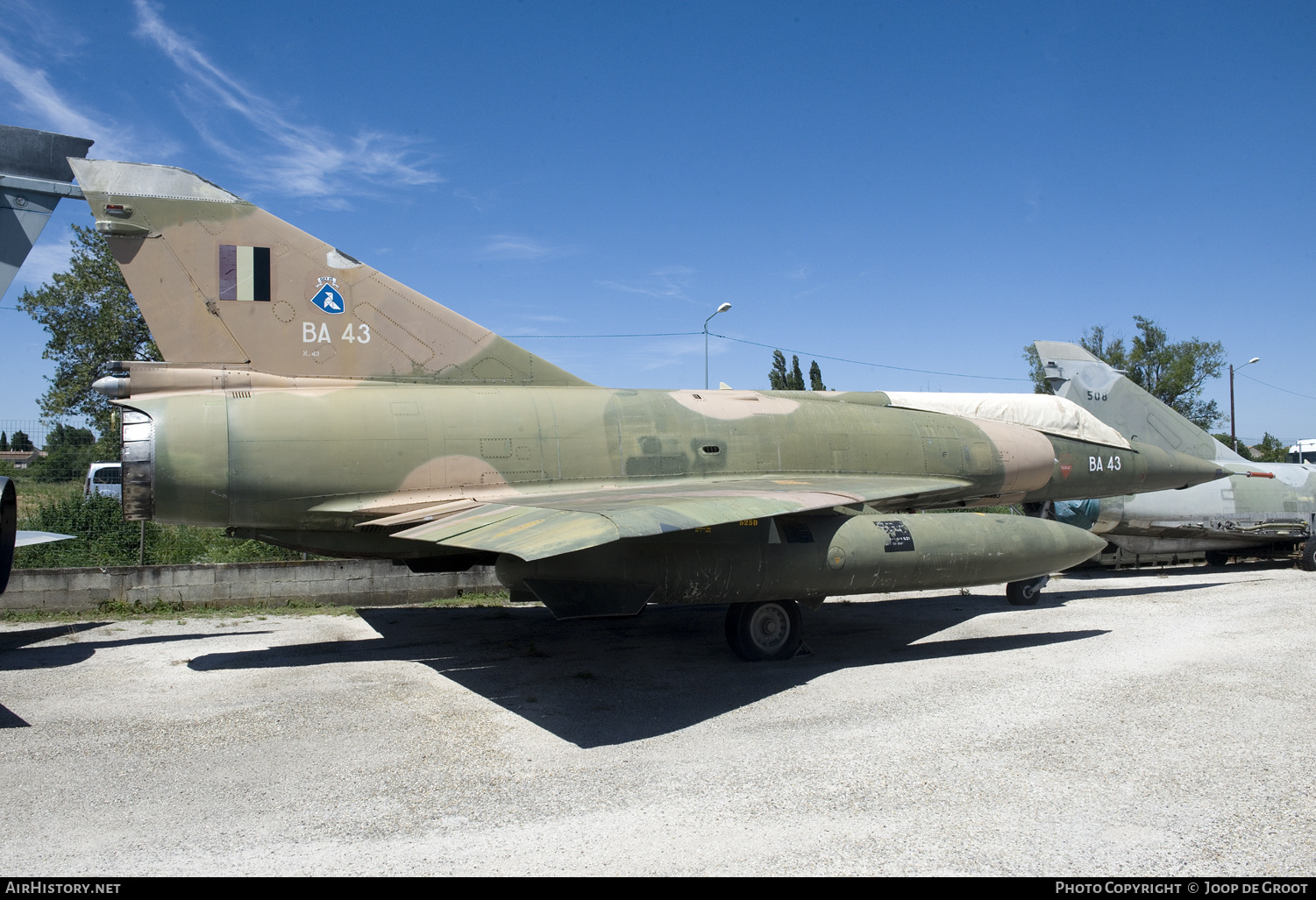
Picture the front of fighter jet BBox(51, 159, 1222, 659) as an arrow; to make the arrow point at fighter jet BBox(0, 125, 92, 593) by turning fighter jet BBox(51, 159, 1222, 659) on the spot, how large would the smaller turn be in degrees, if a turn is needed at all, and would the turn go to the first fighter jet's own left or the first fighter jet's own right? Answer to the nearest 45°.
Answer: approximately 135° to the first fighter jet's own left

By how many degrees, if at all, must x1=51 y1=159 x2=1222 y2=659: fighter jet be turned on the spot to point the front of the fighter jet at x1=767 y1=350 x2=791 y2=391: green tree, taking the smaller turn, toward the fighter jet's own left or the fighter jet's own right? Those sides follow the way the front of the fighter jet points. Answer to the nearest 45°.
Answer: approximately 45° to the fighter jet's own left

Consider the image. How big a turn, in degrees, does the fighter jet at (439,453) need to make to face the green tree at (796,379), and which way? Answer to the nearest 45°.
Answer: approximately 45° to its left

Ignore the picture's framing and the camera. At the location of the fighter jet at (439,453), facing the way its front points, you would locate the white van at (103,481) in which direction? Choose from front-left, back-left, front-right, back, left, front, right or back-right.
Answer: left

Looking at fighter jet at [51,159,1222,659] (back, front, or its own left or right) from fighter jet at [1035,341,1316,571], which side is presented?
front

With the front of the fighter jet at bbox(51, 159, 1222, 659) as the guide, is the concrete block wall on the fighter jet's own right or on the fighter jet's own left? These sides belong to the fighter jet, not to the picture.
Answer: on the fighter jet's own left

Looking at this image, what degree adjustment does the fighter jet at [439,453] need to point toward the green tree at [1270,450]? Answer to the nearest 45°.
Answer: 0° — it already faces it

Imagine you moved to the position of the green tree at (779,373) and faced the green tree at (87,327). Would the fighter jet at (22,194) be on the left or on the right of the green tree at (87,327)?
left

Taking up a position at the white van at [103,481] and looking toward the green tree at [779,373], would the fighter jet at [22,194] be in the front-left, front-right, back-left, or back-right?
back-right

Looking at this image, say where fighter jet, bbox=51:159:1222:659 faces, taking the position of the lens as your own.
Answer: facing away from the viewer and to the right of the viewer

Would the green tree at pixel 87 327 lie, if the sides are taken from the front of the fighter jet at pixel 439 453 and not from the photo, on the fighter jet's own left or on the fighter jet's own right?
on the fighter jet's own left
